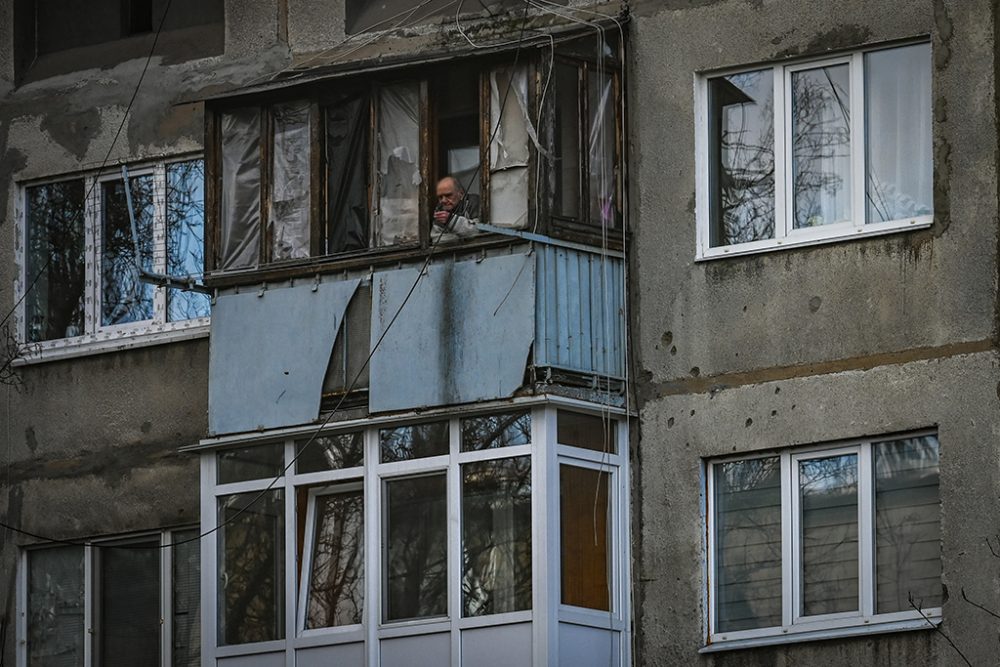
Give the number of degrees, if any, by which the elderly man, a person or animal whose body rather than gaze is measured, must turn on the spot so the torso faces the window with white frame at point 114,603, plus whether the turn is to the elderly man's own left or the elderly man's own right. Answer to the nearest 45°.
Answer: approximately 90° to the elderly man's own right

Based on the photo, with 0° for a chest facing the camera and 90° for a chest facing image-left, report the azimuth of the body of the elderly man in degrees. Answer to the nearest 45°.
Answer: approximately 45°
